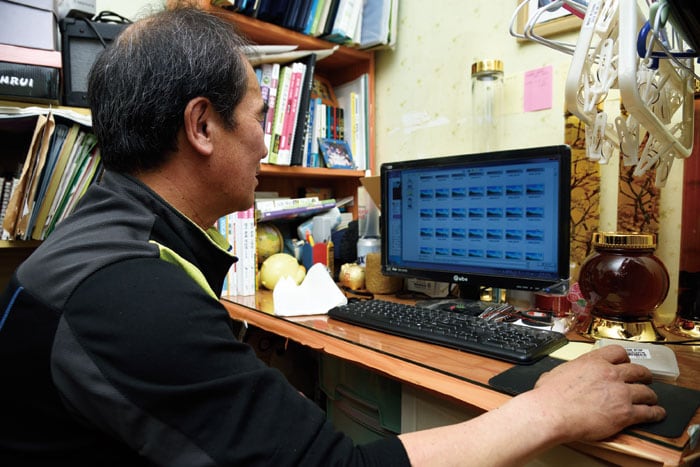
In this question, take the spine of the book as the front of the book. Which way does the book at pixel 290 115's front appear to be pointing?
toward the camera

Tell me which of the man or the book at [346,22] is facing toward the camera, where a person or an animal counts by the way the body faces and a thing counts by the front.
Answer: the book

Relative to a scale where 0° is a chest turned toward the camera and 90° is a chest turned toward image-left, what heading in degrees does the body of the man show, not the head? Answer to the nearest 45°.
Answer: approximately 225°

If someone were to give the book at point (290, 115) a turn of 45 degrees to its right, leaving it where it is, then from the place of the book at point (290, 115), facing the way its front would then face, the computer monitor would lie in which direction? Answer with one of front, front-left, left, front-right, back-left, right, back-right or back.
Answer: left

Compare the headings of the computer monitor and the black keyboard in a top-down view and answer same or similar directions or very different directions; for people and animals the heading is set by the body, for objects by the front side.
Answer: same or similar directions

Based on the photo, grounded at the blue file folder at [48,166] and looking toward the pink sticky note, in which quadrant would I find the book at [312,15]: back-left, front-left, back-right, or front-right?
front-left

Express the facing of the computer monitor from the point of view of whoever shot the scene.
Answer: facing the viewer and to the left of the viewer

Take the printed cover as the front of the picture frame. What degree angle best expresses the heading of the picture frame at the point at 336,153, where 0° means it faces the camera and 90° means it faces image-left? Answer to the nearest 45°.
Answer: approximately 0°

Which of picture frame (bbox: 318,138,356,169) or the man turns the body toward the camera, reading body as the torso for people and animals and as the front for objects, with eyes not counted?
the picture frame

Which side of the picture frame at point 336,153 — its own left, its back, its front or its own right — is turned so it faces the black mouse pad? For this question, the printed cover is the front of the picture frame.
front

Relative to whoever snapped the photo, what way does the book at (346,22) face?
facing the viewer
